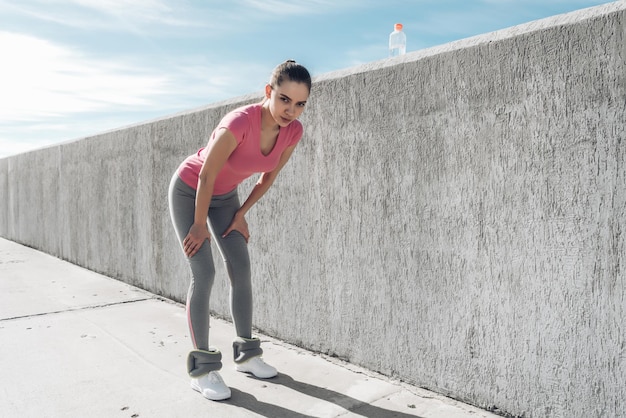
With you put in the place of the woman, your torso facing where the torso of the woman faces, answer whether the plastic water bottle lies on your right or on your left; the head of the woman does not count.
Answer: on your left

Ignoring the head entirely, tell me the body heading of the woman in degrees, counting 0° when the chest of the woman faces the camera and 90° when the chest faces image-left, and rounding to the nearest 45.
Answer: approximately 315°
